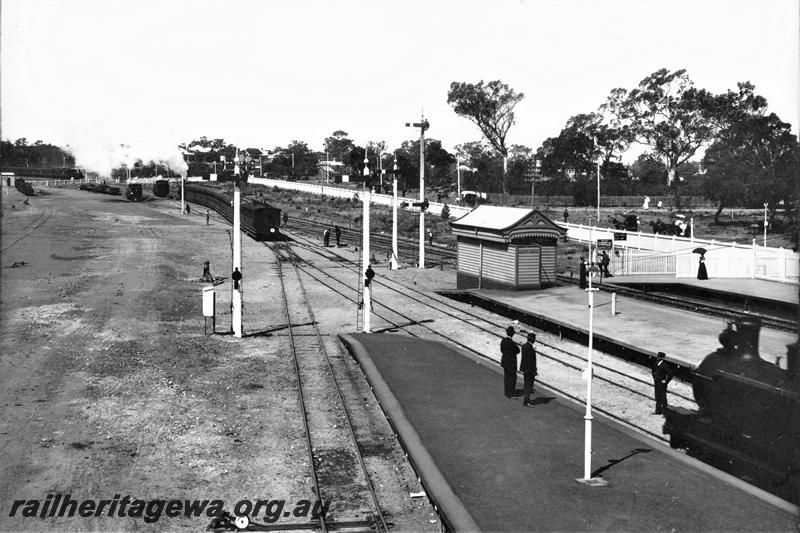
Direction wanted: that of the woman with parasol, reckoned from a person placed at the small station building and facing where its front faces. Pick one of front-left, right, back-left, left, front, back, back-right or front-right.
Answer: front-left

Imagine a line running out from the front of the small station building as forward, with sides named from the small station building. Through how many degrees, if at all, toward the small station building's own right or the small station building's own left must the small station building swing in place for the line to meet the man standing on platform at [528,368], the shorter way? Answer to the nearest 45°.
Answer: approximately 45° to the small station building's own right

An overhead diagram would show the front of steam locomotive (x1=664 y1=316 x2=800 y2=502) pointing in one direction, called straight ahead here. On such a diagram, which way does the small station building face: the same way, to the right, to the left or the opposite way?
the opposite way

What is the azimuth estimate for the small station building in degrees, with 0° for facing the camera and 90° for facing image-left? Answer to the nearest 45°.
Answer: approximately 315°

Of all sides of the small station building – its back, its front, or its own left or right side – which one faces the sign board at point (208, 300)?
right

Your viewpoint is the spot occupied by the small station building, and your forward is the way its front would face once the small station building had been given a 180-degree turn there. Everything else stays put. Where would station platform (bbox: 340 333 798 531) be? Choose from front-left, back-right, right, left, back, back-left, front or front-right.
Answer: back-left

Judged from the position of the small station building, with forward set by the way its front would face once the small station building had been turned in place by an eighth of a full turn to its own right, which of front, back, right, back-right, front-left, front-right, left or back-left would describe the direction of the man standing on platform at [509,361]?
front

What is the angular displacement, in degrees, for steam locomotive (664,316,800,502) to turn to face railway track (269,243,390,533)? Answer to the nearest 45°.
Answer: approximately 45° to its left

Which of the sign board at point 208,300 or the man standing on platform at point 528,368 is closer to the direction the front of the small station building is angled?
the man standing on platform

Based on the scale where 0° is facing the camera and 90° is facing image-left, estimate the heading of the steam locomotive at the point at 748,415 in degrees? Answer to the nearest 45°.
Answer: approximately 135°
